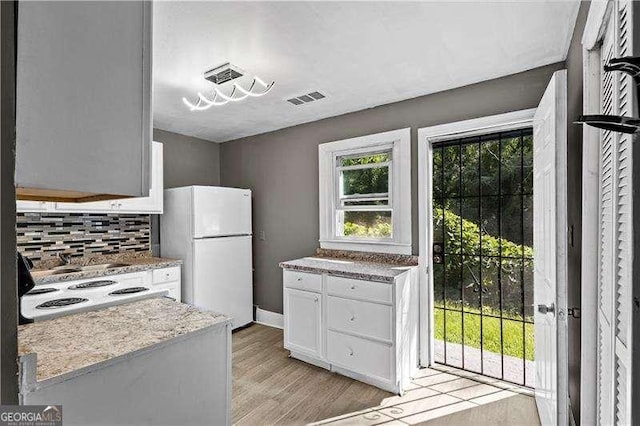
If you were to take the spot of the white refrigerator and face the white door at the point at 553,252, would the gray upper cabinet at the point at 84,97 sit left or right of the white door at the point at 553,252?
right

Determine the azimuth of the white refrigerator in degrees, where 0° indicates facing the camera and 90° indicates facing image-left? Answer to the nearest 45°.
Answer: approximately 315°

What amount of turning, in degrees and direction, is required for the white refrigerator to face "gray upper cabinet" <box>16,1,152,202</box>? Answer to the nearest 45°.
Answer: approximately 45° to its right

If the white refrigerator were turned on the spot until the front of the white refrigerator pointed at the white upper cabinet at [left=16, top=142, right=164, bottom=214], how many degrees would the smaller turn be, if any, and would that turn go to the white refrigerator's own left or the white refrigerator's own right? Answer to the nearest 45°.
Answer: approximately 135° to the white refrigerator's own right

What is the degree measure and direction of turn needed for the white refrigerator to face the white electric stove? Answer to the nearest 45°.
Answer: approximately 45° to its right

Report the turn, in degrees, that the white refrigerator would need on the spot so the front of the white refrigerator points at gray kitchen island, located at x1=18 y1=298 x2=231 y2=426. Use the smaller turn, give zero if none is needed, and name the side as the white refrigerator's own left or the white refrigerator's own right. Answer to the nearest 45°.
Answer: approximately 45° to the white refrigerator's own right
